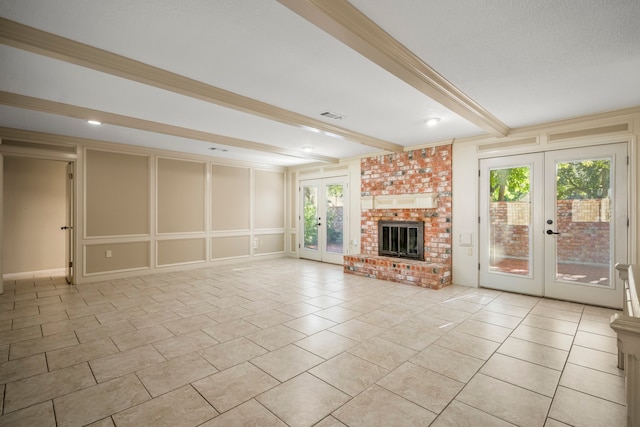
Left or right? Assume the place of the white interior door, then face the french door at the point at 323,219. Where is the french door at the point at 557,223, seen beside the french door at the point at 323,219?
right

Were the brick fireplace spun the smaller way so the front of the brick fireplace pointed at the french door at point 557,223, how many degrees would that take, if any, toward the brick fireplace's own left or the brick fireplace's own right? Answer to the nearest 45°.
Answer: approximately 90° to the brick fireplace's own left

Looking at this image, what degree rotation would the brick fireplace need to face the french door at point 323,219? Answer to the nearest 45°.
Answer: approximately 90° to its right

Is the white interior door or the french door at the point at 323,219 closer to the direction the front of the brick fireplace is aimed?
the white interior door

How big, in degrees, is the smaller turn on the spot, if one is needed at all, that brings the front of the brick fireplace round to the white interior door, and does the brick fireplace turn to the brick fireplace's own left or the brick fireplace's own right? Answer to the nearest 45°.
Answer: approximately 45° to the brick fireplace's own right

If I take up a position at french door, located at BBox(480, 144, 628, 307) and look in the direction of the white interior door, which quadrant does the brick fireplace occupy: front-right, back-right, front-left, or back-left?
front-right

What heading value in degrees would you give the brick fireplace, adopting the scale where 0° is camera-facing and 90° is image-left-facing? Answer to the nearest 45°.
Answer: approximately 45°

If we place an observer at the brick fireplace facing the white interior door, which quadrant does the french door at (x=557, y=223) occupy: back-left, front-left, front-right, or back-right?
back-left
